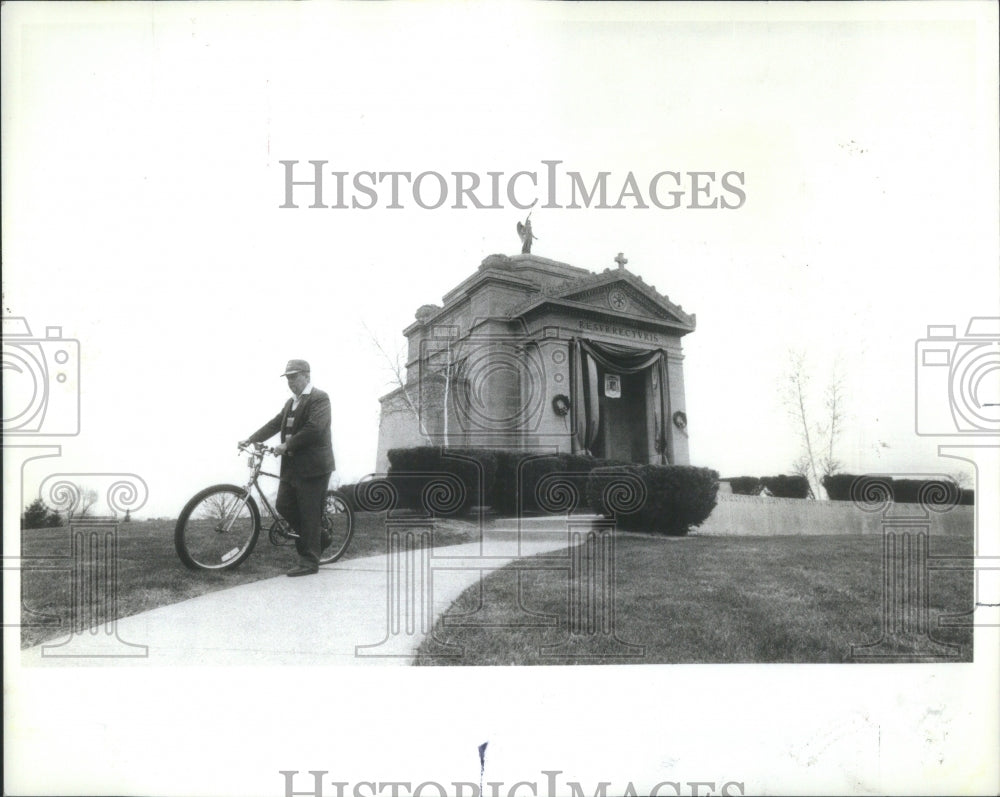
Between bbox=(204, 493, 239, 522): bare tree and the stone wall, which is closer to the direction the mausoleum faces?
the stone wall

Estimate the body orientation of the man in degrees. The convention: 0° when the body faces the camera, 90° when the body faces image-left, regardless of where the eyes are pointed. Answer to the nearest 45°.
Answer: approximately 45°

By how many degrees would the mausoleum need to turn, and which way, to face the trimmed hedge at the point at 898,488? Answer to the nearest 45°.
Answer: approximately 45° to its left

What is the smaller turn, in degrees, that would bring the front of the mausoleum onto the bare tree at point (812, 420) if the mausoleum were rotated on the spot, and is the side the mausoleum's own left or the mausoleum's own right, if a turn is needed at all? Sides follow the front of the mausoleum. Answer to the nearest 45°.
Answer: approximately 45° to the mausoleum's own left

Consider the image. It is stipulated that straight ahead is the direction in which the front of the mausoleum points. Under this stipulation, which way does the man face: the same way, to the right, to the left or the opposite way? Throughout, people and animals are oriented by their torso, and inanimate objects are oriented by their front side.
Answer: to the right

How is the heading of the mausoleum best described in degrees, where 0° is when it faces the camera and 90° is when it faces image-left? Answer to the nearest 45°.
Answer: approximately 315°

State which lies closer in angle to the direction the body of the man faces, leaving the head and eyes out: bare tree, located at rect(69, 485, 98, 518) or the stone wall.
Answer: the bare tree
